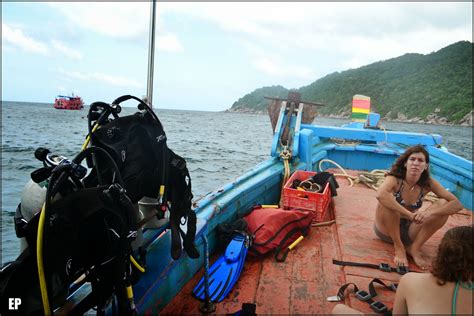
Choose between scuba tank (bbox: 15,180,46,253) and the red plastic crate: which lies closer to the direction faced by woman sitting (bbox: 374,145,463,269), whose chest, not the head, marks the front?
the scuba tank

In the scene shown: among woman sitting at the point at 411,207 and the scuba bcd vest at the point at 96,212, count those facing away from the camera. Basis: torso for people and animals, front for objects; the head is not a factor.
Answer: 0

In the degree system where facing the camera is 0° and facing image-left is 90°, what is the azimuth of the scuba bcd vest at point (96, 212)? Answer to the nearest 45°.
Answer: approximately 315°

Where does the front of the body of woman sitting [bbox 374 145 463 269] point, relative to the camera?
toward the camera

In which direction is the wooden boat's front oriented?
away from the camera
